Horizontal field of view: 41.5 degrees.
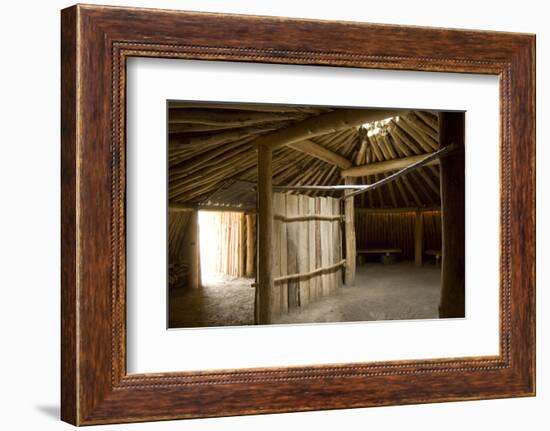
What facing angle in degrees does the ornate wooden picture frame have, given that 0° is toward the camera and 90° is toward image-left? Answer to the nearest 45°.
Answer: approximately 315°
